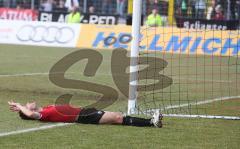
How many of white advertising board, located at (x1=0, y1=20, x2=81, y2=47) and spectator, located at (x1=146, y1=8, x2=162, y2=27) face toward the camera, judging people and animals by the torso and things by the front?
2

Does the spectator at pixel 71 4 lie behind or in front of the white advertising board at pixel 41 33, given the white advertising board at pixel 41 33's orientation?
behind

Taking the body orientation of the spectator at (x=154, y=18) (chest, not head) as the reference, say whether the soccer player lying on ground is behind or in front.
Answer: in front

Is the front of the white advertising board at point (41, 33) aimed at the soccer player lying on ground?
yes

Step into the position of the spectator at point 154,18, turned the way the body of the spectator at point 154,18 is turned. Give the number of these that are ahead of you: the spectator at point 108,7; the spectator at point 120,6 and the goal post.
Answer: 1

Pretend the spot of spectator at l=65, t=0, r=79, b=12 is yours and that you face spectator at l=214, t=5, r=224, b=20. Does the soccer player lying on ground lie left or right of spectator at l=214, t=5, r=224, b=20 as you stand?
right

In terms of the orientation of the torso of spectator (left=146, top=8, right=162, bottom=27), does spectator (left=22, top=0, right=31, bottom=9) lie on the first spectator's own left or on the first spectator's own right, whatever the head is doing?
on the first spectator's own right

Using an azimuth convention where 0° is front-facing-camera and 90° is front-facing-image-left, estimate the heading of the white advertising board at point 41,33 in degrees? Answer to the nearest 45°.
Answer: approximately 0°

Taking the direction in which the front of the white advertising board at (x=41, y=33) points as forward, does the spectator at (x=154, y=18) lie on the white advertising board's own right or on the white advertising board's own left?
on the white advertising board's own left

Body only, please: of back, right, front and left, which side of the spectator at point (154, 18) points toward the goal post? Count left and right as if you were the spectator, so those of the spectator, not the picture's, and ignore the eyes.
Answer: front
